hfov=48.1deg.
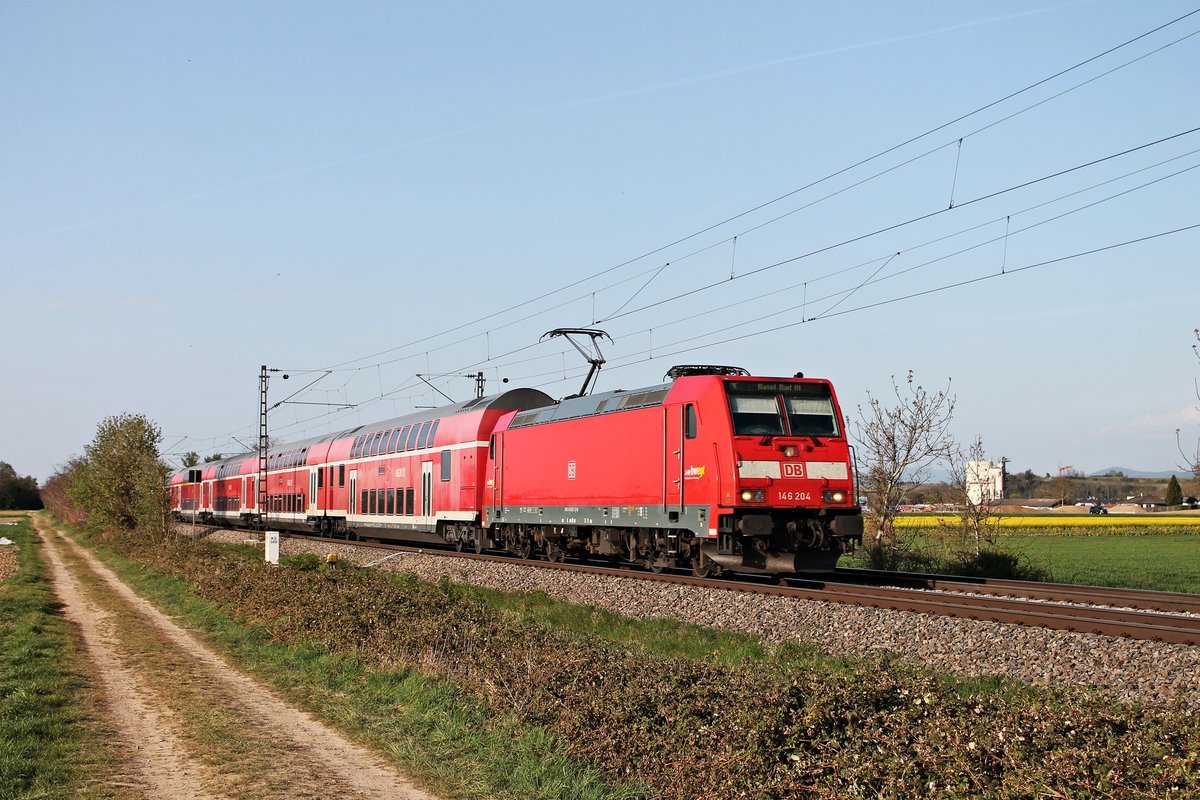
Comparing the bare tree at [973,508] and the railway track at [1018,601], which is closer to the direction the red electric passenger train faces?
the railway track

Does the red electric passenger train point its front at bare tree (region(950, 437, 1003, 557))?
no

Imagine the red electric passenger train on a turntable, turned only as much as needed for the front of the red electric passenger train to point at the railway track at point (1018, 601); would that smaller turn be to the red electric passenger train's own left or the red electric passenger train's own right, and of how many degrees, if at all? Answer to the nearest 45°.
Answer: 0° — it already faces it

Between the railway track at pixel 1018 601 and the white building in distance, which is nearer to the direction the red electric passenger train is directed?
the railway track

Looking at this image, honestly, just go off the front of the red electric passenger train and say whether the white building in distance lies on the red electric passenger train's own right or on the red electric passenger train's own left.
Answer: on the red electric passenger train's own left

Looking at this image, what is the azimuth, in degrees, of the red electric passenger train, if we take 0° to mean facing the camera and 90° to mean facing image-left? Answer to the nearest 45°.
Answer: approximately 315°
